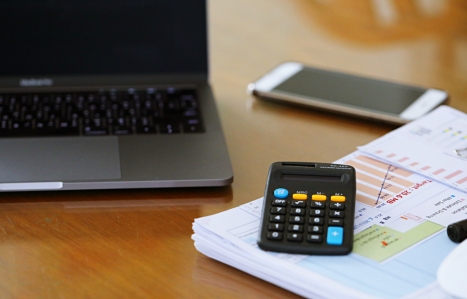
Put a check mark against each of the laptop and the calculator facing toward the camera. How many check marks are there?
2

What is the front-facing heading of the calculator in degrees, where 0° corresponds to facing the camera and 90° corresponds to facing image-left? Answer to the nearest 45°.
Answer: approximately 0°
